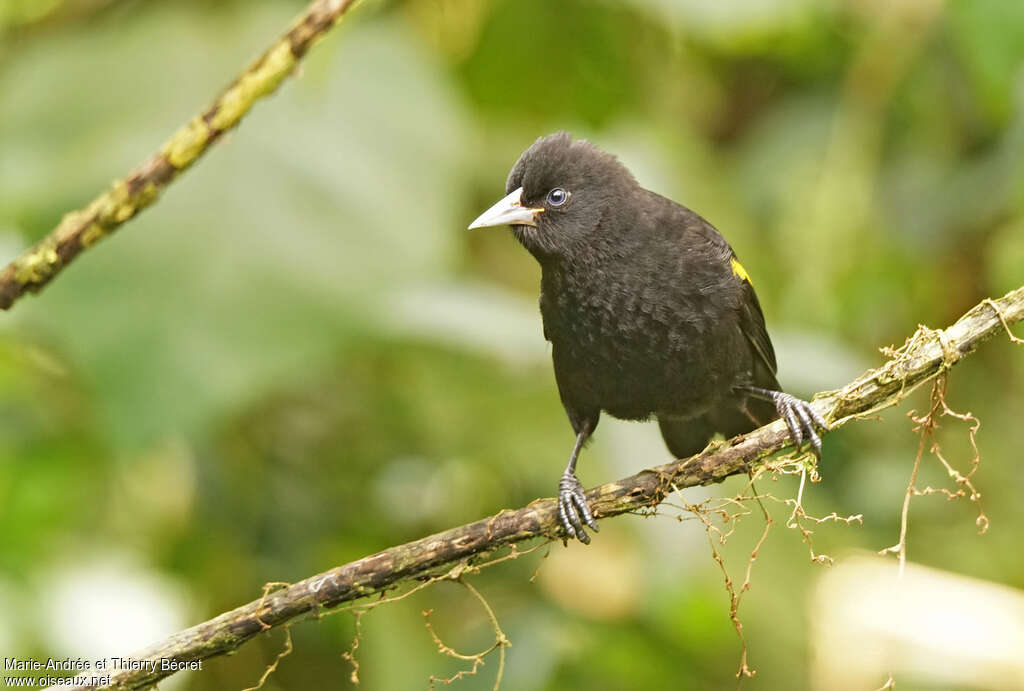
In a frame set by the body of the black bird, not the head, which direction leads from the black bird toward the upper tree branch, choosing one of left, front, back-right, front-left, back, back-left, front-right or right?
right

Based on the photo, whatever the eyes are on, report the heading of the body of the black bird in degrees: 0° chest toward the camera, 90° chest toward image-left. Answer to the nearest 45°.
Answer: approximately 45°
